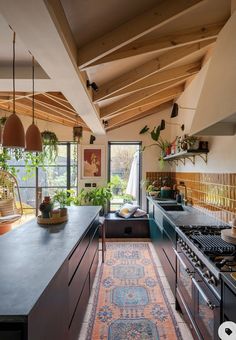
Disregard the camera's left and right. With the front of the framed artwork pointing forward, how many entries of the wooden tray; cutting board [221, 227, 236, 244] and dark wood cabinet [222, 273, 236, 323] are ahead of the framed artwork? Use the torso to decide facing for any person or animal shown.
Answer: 3

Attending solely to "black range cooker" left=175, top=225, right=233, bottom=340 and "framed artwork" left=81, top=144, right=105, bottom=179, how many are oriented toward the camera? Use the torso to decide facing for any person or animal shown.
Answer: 1

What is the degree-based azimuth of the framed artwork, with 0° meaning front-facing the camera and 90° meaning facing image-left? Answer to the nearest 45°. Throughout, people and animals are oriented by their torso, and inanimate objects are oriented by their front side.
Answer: approximately 0°

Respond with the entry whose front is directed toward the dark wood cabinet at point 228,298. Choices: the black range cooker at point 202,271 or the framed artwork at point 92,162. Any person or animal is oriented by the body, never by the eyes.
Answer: the framed artwork

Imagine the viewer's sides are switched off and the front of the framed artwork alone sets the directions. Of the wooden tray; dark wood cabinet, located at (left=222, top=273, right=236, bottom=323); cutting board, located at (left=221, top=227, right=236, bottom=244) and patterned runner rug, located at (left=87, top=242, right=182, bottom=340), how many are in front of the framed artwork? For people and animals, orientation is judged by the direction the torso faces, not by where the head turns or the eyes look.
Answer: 4

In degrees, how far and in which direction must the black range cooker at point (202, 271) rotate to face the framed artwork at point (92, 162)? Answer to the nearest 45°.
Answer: approximately 45° to its right

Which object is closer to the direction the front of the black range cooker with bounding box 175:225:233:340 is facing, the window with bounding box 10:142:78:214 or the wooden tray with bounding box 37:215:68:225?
the wooden tray

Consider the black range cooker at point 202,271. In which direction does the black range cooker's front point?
to the viewer's left

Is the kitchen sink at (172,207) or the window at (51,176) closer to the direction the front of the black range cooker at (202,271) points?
the window

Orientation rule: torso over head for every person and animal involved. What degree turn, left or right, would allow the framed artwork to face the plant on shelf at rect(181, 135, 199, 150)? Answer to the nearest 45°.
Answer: approximately 45° to its left
